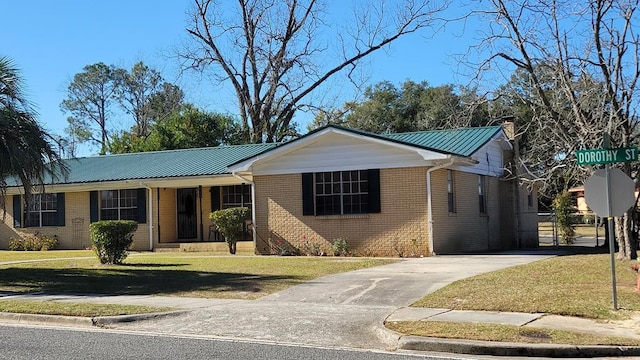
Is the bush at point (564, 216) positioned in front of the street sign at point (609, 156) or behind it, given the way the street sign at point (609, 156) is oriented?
behind

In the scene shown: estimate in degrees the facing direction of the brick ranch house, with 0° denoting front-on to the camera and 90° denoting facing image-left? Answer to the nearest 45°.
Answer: approximately 45°

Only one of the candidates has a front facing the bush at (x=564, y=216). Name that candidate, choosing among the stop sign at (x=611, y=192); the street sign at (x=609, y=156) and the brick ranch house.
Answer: the stop sign at (x=611, y=192)

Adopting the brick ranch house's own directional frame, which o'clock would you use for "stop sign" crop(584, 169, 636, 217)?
The stop sign is roughly at 10 o'clock from the brick ranch house.

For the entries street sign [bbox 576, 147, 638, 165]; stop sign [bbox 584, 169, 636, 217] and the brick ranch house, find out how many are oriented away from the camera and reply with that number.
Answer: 1

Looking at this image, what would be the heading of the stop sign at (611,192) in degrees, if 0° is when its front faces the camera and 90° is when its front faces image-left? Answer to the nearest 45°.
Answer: approximately 180°

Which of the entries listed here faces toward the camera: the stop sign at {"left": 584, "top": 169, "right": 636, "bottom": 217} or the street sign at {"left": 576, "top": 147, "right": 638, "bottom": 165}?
the street sign at {"left": 576, "top": 147, "right": 638, "bottom": 165}

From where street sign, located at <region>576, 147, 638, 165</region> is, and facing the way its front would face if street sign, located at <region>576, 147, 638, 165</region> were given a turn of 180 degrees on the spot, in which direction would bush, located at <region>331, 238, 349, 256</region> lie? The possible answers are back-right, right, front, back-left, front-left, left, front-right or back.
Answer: front-left

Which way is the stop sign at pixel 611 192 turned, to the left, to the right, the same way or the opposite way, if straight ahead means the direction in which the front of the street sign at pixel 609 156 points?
the opposite way

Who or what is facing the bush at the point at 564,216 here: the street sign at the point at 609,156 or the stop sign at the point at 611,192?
the stop sign at the point at 611,192

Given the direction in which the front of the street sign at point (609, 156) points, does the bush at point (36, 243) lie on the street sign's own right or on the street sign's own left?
on the street sign's own right

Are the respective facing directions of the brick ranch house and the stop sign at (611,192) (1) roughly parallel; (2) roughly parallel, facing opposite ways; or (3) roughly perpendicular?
roughly parallel, facing opposite ways

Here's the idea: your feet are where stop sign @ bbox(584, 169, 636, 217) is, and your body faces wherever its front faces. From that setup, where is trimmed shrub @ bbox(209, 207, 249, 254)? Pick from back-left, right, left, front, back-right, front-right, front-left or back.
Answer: front-left

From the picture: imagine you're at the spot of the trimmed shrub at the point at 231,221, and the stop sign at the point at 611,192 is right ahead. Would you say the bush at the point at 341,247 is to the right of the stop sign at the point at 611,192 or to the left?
left

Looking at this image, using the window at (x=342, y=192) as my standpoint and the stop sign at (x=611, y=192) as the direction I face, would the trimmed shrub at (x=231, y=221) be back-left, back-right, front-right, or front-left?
back-right

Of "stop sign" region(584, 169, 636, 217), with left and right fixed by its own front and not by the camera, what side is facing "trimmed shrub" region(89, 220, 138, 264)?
left

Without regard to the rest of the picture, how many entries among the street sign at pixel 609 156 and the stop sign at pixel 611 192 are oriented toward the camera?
1

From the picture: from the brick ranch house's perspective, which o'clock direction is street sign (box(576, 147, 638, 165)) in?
The street sign is roughly at 10 o'clock from the brick ranch house.
